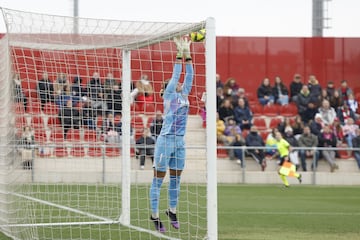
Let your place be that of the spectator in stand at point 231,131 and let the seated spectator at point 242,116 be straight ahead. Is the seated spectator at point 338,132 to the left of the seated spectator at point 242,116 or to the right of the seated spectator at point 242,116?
right

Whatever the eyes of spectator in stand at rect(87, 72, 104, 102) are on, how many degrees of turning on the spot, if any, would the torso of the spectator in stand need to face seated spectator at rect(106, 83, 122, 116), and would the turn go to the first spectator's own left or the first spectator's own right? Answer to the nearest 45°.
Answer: approximately 90° to the first spectator's own left

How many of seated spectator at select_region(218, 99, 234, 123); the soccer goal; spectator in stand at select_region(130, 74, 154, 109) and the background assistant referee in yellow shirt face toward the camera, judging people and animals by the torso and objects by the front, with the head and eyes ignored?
2

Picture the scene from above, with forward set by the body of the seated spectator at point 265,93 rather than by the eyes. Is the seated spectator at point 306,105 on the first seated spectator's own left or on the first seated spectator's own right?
on the first seated spectator's own left

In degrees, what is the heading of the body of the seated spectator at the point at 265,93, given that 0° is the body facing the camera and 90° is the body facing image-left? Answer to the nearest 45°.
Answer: approximately 0°

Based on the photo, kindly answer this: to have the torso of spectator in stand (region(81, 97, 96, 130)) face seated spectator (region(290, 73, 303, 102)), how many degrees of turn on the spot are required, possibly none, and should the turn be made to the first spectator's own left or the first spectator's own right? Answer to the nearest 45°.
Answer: approximately 135° to the first spectator's own left

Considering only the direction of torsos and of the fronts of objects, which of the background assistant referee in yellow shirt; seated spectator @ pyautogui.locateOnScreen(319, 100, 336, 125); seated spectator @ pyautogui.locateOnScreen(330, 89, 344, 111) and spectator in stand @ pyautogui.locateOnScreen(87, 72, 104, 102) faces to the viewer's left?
the background assistant referee in yellow shirt

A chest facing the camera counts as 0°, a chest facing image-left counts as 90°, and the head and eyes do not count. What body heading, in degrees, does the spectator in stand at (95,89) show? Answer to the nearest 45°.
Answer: approximately 0°
